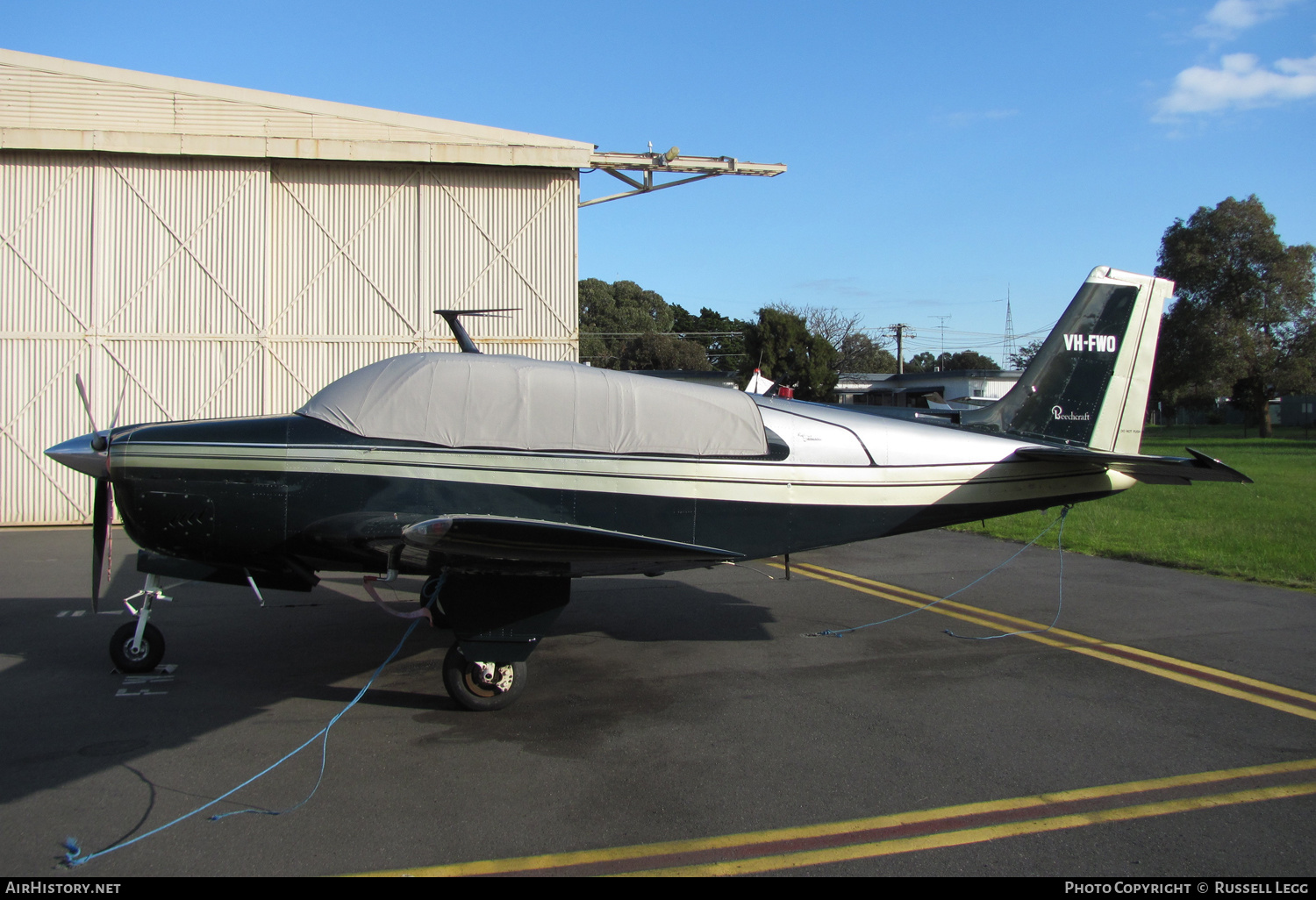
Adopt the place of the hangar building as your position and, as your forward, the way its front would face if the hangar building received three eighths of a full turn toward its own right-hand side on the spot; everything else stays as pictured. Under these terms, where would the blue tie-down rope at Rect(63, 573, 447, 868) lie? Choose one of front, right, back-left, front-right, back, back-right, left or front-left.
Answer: back-left

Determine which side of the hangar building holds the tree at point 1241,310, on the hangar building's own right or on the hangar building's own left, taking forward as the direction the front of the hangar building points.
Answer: on the hangar building's own left

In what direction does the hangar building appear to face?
toward the camera

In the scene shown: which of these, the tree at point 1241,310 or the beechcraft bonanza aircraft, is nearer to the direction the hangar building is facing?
the beechcraft bonanza aircraft

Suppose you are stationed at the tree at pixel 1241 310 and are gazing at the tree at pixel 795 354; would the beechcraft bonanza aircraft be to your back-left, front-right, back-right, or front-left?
front-left

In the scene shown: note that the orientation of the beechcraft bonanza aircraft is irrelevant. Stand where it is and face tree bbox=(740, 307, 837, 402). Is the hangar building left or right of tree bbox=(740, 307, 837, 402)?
left

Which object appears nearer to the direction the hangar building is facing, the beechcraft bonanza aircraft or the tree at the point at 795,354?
the beechcraft bonanza aircraft

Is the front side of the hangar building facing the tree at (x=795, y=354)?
no

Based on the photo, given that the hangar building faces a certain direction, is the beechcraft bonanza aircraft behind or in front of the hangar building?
in front
